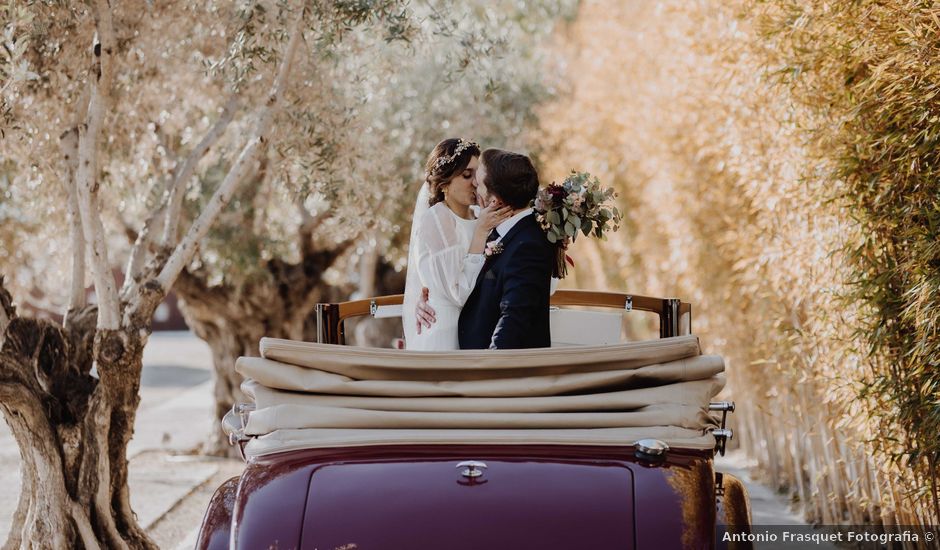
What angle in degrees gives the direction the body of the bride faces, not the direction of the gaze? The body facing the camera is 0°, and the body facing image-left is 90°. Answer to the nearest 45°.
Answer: approximately 270°

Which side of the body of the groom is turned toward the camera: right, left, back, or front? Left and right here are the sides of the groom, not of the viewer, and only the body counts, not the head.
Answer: left

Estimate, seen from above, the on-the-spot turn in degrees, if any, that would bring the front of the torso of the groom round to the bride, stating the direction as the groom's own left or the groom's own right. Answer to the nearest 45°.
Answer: approximately 45° to the groom's own right

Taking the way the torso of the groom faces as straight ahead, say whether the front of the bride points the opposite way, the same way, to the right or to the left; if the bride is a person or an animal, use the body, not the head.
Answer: the opposite way

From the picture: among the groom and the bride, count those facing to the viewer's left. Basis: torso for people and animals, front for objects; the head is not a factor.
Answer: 1

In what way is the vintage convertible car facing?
away from the camera
